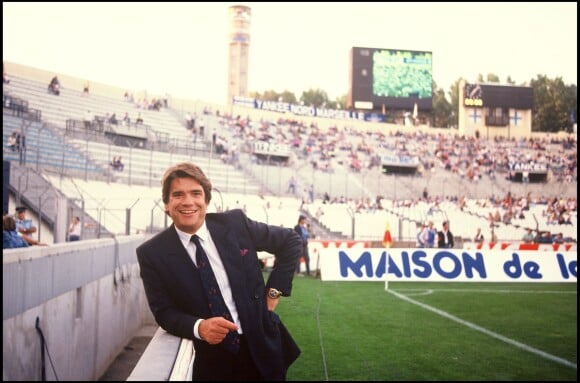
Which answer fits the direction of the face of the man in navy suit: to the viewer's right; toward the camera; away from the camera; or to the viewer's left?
toward the camera

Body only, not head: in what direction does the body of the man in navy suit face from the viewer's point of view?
toward the camera
